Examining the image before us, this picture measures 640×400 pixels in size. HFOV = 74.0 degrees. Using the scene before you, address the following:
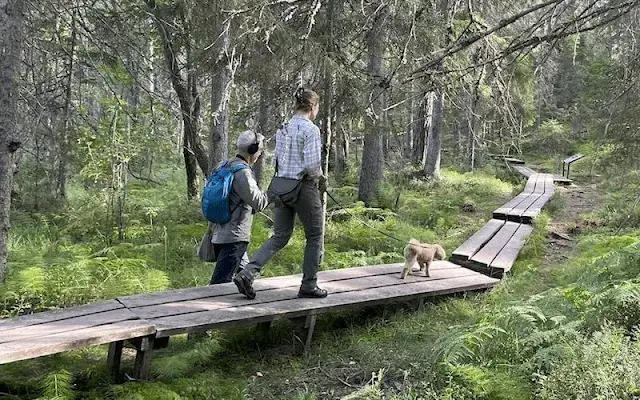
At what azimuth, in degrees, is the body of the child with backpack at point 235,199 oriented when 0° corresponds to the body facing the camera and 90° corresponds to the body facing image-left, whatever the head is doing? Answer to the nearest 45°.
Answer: approximately 225°

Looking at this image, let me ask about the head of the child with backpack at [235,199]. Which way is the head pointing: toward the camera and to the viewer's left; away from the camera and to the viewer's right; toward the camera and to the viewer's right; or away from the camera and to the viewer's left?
away from the camera and to the viewer's right

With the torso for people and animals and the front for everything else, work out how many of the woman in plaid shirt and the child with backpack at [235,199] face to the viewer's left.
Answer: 0

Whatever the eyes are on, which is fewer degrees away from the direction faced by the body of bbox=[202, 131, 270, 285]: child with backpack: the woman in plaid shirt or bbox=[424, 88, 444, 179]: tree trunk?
the tree trunk

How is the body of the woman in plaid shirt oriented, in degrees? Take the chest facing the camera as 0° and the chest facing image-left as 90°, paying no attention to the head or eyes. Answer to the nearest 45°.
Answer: approximately 225°

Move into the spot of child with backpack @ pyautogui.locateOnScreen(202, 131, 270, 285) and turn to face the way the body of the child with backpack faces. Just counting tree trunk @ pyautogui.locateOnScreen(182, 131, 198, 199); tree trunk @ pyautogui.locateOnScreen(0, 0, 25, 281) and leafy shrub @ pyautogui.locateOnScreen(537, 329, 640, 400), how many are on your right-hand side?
1

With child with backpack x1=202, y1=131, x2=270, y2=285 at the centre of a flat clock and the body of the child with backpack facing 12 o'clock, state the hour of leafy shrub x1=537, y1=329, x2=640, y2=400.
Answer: The leafy shrub is roughly at 3 o'clock from the child with backpack.

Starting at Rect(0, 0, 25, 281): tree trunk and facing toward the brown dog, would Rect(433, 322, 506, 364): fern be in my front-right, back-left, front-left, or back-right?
front-right

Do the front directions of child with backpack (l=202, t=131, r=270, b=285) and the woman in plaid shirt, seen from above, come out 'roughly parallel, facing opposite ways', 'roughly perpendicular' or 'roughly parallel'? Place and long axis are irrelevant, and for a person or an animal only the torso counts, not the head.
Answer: roughly parallel

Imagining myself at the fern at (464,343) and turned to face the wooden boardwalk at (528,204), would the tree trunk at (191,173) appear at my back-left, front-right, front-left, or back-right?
front-left

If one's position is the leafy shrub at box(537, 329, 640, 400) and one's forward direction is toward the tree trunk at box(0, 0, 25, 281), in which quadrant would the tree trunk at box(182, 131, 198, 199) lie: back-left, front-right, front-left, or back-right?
front-right

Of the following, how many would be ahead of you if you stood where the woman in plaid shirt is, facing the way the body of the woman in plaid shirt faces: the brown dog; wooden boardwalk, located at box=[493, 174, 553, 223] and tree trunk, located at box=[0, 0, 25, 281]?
2

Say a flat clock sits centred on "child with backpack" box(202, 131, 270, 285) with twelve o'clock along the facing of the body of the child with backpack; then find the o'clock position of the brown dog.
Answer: The brown dog is roughly at 1 o'clock from the child with backpack.

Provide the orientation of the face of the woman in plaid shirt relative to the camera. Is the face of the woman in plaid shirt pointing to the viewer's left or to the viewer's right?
to the viewer's right

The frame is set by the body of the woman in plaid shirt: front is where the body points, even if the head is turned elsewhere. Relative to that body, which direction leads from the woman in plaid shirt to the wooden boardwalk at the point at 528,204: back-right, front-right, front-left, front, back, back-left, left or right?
front
